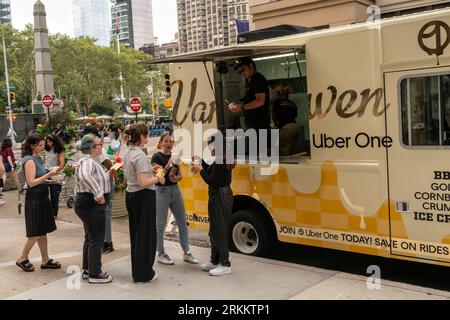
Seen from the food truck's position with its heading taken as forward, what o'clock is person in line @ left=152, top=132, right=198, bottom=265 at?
The person in line is roughly at 5 o'clock from the food truck.

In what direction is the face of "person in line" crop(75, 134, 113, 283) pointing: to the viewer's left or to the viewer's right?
to the viewer's right

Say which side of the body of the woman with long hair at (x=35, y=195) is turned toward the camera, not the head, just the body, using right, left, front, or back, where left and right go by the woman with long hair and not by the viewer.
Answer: right

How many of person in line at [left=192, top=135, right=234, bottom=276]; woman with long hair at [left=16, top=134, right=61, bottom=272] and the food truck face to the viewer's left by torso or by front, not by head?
1

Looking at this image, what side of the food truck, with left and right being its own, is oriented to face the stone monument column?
back

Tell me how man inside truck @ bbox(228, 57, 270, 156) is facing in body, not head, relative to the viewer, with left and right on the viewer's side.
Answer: facing to the left of the viewer

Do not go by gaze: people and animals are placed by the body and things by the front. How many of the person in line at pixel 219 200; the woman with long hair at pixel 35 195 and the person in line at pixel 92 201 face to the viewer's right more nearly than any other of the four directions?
2

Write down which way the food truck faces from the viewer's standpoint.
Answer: facing the viewer and to the right of the viewer

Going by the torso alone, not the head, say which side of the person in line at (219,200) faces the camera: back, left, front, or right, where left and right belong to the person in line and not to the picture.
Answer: left

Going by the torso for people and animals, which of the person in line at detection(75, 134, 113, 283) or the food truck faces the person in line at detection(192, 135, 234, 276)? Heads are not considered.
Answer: the person in line at detection(75, 134, 113, 283)

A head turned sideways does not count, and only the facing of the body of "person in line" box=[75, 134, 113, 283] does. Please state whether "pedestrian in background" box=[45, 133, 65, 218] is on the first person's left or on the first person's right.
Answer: on the first person's left

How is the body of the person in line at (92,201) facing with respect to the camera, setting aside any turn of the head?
to the viewer's right

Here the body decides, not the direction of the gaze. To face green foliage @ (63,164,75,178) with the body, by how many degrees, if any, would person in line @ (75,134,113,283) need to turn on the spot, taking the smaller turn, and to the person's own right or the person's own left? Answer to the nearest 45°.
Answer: approximately 90° to the person's own left

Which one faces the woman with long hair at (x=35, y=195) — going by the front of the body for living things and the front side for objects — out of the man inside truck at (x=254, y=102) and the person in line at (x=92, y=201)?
the man inside truck
